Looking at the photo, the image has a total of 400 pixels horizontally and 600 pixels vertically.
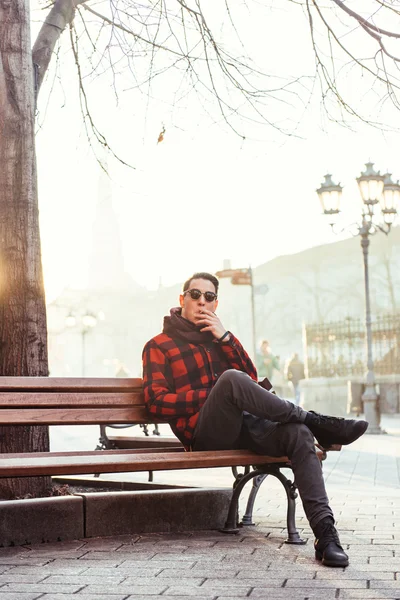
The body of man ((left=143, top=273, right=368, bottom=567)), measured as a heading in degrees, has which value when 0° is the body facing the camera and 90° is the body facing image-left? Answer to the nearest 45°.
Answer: approximately 315°

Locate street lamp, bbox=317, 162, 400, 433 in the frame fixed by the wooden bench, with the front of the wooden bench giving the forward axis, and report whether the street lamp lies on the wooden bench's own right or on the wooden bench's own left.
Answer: on the wooden bench's own left

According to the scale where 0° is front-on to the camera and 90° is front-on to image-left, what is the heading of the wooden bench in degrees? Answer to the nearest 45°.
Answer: approximately 315°

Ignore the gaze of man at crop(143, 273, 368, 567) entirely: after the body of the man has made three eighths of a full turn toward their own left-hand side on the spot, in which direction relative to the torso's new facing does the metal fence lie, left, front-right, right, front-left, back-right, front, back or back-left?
front

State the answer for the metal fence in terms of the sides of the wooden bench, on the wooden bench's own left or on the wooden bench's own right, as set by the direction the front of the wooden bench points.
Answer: on the wooden bench's own left
